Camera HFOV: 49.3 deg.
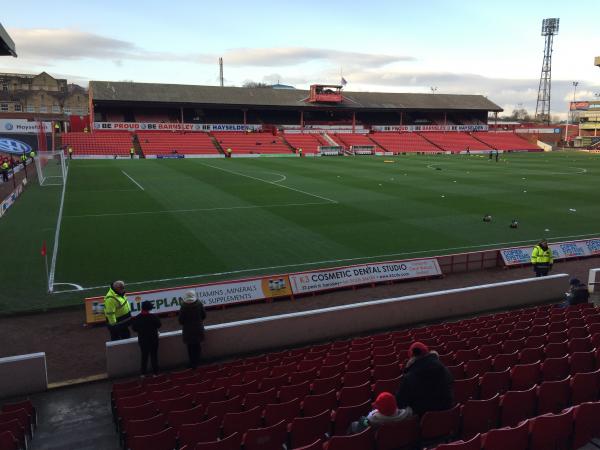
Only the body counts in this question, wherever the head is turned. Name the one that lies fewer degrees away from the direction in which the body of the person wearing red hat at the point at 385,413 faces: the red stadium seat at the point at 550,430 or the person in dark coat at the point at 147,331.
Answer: the person in dark coat

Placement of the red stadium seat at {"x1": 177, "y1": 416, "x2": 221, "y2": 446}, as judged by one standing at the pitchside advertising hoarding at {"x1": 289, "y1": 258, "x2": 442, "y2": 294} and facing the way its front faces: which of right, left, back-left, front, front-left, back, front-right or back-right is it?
front-right

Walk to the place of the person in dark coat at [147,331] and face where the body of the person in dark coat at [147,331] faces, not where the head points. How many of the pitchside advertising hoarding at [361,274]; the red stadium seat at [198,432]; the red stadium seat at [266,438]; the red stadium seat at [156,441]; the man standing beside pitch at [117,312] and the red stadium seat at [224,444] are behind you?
4

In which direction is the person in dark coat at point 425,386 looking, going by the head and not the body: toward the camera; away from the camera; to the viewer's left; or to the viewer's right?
away from the camera

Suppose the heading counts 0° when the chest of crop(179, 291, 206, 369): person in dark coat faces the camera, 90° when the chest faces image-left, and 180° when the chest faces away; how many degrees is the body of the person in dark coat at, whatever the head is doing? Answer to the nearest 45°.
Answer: approximately 180°

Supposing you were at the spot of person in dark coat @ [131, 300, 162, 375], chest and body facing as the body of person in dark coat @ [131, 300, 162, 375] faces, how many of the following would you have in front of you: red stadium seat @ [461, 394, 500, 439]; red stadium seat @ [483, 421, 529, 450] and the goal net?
1

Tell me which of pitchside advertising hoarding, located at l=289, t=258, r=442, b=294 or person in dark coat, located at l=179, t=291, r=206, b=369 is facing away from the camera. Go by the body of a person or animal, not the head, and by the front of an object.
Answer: the person in dark coat

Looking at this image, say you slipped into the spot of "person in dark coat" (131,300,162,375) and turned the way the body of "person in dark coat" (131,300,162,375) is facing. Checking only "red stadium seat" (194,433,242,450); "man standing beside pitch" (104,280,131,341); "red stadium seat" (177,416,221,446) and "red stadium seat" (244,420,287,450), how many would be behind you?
3

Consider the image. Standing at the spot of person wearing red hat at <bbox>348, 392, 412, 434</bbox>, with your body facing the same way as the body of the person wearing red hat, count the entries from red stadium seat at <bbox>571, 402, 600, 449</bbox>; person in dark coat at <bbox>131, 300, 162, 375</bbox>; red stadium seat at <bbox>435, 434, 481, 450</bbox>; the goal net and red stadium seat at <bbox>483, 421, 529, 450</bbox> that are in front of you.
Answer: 2

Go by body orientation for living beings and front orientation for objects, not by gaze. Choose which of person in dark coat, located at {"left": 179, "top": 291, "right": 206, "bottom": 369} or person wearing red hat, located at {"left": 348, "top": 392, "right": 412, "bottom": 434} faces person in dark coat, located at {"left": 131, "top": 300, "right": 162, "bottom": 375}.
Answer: the person wearing red hat

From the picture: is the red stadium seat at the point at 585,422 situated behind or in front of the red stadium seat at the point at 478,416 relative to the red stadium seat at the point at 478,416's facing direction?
behind
